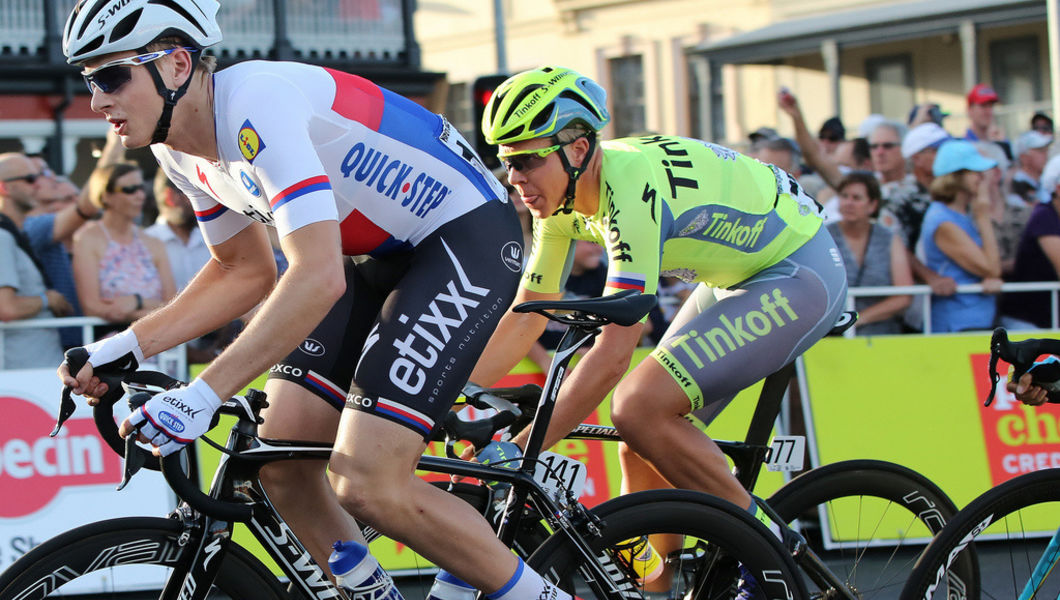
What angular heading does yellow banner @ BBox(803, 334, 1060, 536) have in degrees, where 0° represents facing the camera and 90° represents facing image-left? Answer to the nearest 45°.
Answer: approximately 0°

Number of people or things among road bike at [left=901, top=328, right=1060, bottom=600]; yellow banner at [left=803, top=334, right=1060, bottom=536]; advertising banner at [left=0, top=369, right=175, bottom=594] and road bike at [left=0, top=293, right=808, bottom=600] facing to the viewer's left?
2

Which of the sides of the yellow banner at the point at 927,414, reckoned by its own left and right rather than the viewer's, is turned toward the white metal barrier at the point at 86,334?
right

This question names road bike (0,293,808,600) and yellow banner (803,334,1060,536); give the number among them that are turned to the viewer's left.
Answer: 1

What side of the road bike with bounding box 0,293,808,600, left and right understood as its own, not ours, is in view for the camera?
left

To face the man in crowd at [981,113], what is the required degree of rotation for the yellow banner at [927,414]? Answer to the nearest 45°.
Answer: approximately 180°
